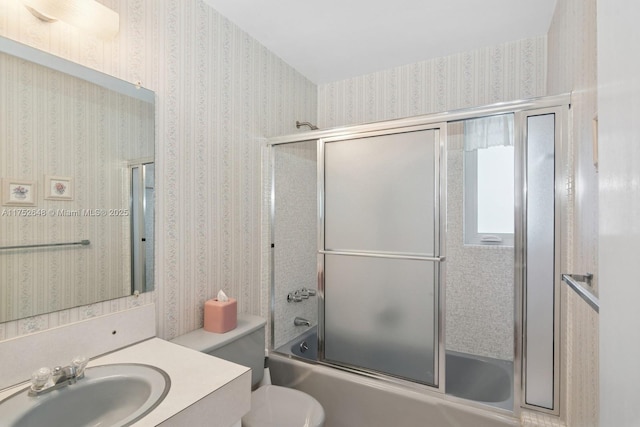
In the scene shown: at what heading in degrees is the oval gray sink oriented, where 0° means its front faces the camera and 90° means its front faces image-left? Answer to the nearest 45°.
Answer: approximately 315°

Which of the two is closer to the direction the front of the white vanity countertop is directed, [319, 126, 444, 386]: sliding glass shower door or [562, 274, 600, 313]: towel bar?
the towel bar

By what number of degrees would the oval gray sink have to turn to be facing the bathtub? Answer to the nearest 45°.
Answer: approximately 45° to its left

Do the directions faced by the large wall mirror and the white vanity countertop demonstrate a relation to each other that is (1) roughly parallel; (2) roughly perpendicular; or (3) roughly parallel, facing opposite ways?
roughly parallel

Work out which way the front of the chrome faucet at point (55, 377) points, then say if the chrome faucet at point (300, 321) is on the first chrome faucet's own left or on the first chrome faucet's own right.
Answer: on the first chrome faucet's own left

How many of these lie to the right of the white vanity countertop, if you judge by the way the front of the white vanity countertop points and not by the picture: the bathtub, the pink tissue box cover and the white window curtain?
0

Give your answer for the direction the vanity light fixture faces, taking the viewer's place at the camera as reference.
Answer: facing the viewer and to the right of the viewer

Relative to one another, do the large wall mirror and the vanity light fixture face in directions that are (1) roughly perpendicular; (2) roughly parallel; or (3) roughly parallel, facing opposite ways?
roughly parallel

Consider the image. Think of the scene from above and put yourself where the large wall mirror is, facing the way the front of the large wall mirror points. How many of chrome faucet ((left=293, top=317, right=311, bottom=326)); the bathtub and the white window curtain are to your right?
0

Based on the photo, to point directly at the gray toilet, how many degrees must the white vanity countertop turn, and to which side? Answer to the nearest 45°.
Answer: approximately 90° to its left

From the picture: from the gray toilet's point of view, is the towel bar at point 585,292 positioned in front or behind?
in front

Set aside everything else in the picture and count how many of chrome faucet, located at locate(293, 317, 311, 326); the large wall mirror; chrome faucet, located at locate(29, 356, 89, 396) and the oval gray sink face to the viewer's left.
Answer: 0

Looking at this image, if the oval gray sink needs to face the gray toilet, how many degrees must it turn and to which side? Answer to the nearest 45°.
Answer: approximately 45° to its left

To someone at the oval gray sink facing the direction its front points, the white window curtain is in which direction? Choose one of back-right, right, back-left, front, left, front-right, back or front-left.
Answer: front-left

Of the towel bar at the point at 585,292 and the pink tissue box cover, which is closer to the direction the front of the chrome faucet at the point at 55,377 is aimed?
the towel bar

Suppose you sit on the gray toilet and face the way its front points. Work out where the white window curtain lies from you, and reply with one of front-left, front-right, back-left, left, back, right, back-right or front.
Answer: front-left

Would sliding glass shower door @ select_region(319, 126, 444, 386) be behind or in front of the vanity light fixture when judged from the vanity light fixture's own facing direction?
in front
